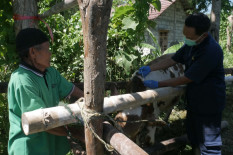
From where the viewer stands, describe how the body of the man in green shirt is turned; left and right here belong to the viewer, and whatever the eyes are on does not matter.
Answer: facing the viewer and to the right of the viewer

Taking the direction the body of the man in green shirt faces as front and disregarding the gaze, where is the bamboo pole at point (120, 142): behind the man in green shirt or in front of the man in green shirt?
in front

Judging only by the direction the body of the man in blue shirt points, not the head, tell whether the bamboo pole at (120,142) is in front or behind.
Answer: in front

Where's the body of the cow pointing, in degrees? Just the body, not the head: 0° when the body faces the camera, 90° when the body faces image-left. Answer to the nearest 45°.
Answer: approximately 45°

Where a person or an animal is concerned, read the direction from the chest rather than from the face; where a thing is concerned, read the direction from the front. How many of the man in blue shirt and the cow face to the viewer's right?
0

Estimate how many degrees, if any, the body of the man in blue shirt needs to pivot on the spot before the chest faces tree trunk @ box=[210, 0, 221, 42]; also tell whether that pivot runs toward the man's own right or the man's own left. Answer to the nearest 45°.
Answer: approximately 135° to the man's own right

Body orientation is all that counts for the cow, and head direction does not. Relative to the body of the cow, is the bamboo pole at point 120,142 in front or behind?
in front

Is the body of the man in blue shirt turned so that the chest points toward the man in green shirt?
yes

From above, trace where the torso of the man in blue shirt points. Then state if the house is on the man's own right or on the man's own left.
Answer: on the man's own right

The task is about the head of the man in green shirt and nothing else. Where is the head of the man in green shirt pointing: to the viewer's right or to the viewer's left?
to the viewer's right
